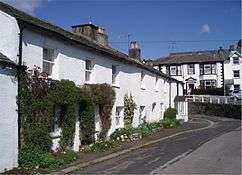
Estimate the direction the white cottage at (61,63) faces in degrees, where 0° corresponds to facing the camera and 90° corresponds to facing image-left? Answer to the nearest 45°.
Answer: approximately 315°

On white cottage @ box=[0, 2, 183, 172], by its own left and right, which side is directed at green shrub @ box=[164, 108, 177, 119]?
left
